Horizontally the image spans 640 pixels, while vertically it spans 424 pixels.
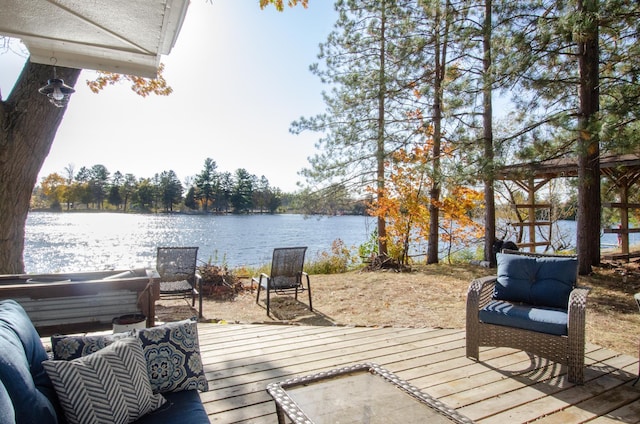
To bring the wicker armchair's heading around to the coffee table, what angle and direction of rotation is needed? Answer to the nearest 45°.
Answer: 0° — it already faces it

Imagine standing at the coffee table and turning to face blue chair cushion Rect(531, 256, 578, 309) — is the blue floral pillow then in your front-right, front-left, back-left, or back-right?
back-left

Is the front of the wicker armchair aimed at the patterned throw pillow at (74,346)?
yes

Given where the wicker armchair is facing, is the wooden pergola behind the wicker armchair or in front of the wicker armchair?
behind

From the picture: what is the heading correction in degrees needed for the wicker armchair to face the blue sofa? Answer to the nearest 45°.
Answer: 0° — it already faces it

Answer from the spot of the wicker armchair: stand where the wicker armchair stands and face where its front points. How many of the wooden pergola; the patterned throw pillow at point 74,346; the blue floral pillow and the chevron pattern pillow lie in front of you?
3

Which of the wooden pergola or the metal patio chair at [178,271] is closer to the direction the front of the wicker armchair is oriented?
the metal patio chair

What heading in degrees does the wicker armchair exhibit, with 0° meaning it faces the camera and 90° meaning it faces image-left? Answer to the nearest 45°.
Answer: approximately 45°

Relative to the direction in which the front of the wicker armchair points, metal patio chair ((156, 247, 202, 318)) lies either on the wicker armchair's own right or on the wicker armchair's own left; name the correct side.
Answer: on the wicker armchair's own right

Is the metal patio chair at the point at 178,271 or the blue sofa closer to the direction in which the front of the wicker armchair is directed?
the blue sofa
